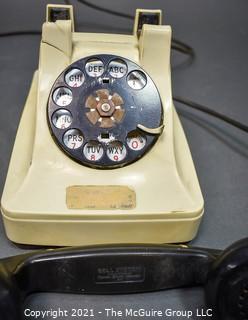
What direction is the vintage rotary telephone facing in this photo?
toward the camera
